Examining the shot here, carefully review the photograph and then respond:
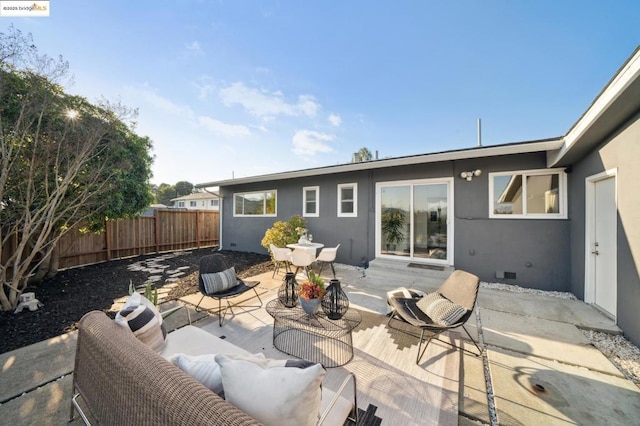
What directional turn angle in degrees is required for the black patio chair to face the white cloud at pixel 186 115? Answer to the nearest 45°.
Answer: approximately 135° to its left

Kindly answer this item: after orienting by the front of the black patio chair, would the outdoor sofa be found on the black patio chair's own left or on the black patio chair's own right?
on the black patio chair's own right

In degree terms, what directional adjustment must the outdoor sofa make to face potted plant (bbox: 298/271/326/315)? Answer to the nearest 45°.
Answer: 0° — it already faces it

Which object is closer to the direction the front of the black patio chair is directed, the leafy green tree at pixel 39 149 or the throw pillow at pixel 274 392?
the throw pillow

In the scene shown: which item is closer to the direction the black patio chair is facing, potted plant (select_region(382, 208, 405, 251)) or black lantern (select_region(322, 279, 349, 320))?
the black lantern

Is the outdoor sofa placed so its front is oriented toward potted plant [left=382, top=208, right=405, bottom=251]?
yes

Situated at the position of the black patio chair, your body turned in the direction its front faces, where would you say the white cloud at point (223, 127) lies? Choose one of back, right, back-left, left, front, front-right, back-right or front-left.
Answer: back-left

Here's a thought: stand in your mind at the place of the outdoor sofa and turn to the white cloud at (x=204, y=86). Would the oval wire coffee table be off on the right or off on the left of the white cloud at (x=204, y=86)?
right

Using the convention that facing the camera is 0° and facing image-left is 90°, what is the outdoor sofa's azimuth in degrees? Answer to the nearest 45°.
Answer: approximately 225°

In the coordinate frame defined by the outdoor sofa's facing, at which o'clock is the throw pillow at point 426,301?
The throw pillow is roughly at 1 o'clock from the outdoor sofa.

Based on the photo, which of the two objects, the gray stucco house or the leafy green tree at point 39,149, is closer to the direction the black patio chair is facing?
the gray stucco house
